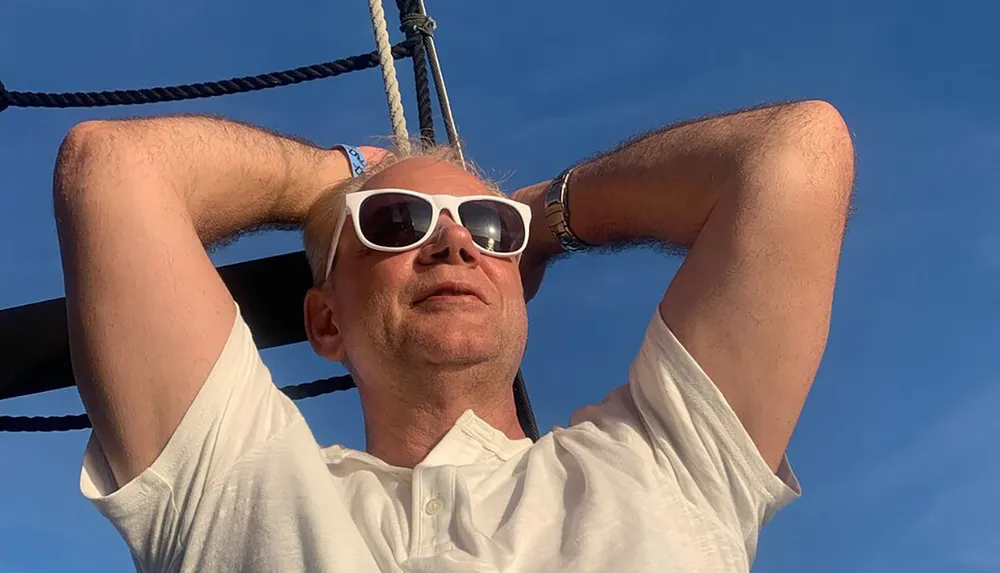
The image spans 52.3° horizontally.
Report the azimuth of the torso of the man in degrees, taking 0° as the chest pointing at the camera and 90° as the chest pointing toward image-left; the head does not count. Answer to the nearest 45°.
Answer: approximately 0°

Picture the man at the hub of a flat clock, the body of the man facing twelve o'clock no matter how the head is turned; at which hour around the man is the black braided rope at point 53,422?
The black braided rope is roughly at 4 o'clock from the man.

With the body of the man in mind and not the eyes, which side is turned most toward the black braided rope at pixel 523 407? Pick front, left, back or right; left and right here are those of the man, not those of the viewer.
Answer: back

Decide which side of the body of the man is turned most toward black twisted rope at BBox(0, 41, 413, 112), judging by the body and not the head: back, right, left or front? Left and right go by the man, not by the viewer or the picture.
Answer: back

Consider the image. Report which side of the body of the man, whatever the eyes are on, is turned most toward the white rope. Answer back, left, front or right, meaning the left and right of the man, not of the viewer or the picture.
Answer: back

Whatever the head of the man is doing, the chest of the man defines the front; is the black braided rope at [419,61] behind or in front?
behind

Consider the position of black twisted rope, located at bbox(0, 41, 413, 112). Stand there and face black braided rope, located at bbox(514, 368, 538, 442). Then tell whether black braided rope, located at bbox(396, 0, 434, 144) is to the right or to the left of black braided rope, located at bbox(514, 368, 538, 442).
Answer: left
